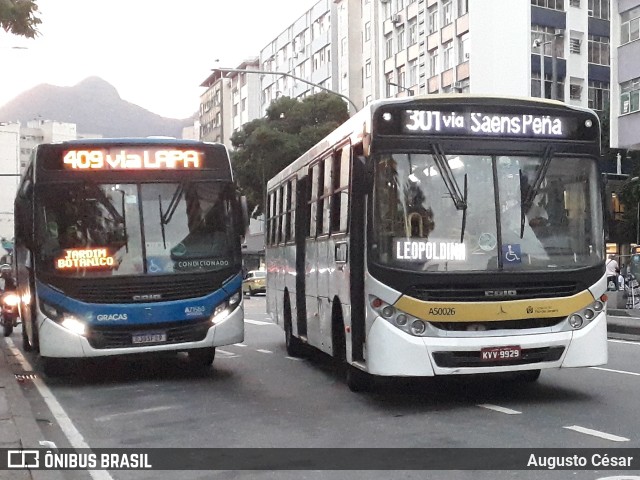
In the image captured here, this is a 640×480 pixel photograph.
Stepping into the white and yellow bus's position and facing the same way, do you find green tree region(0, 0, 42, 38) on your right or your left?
on your right

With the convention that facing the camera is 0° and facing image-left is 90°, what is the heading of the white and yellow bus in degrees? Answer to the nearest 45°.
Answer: approximately 0°
